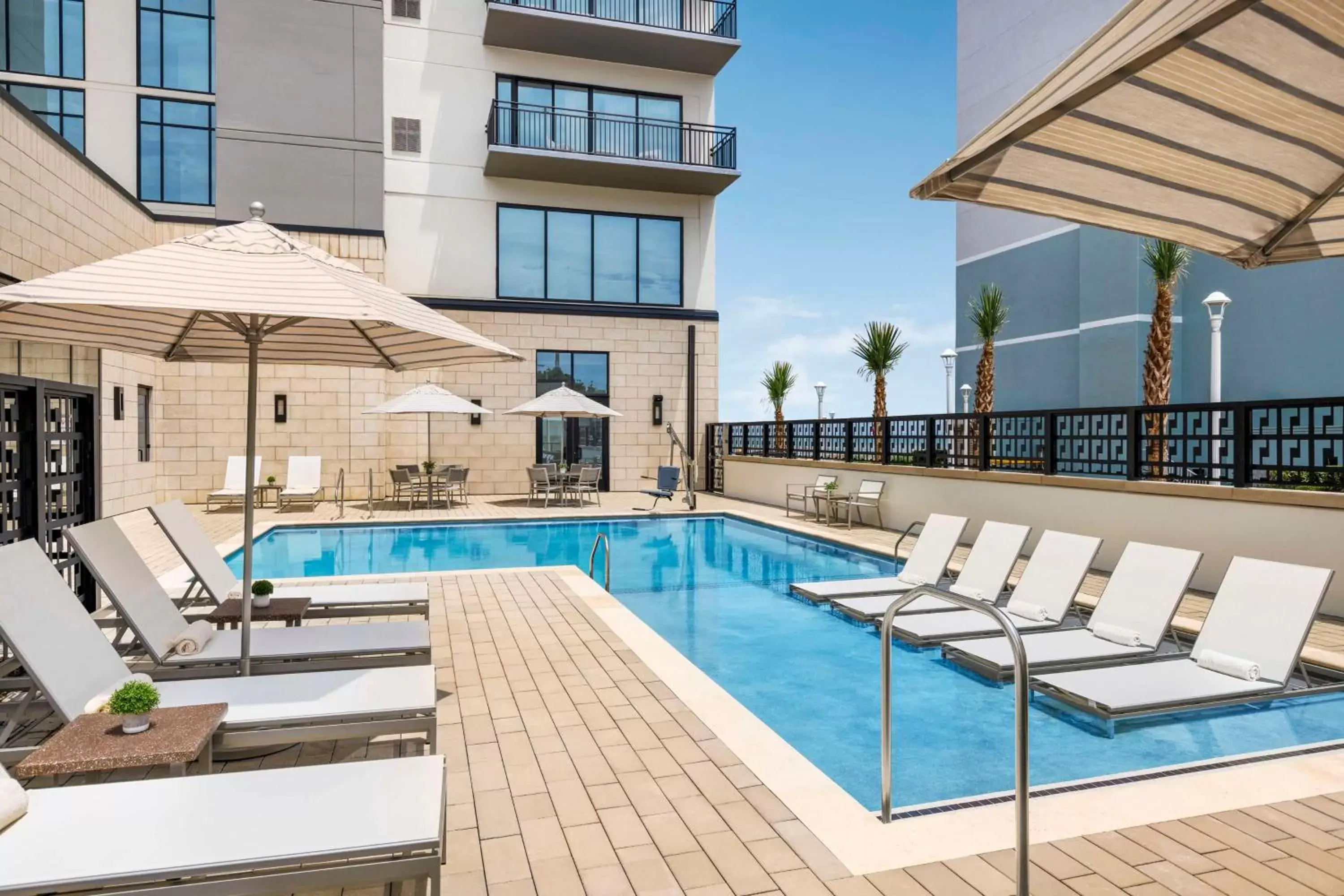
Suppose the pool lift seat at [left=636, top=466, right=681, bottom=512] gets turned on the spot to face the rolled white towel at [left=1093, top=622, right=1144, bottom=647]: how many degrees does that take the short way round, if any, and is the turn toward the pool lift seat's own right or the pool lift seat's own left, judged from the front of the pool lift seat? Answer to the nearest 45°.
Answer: approximately 45° to the pool lift seat's own left

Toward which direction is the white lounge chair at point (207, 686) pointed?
to the viewer's right

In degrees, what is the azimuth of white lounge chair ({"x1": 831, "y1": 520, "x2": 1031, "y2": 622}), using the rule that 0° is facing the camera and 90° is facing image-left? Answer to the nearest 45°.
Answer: approximately 45°

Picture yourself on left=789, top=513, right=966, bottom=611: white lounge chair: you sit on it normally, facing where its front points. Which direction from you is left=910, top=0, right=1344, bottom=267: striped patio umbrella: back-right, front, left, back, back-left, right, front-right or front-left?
front-left

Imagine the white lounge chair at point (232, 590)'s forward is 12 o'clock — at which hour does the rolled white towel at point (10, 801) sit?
The rolled white towel is roughly at 3 o'clock from the white lounge chair.

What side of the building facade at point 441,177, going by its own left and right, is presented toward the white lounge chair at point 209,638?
front

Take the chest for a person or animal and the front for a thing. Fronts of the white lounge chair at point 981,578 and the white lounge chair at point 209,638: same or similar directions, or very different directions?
very different directions

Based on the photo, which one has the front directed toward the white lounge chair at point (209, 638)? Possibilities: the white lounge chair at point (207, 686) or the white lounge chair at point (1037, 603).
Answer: the white lounge chair at point (1037, 603)

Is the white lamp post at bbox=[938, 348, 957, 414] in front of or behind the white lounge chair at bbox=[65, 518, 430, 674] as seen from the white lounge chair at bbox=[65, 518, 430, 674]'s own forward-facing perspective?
in front

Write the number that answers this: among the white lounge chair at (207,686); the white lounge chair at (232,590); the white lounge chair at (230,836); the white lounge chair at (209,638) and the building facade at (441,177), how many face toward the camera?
1

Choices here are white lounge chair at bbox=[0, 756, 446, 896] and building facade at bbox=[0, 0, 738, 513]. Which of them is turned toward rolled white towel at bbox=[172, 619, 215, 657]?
the building facade

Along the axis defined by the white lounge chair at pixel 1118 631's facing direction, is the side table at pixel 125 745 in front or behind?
in front

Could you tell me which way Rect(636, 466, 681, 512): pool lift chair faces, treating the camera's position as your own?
facing the viewer and to the left of the viewer

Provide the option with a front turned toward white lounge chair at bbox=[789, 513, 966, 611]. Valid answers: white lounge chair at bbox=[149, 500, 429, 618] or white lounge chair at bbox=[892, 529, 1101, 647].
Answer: white lounge chair at bbox=[149, 500, 429, 618]

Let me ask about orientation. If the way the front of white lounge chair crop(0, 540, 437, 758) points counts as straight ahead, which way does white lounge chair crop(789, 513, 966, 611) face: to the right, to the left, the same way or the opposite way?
the opposite way

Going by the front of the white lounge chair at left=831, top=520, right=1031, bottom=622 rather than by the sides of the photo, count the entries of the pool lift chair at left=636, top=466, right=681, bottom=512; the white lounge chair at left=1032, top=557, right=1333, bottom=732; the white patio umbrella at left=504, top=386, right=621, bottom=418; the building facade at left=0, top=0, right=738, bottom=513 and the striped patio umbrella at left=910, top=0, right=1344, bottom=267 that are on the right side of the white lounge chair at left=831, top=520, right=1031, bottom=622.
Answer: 3

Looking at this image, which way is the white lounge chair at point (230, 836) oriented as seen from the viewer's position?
to the viewer's right

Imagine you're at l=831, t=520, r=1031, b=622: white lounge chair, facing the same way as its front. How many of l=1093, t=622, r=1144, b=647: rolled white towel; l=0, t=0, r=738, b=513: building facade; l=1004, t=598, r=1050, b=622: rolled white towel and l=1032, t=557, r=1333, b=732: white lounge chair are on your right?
1

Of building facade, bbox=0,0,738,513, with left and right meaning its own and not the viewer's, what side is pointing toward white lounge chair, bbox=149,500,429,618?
front

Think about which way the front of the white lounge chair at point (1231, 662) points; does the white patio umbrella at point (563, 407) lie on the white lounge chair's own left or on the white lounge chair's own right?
on the white lounge chair's own right
